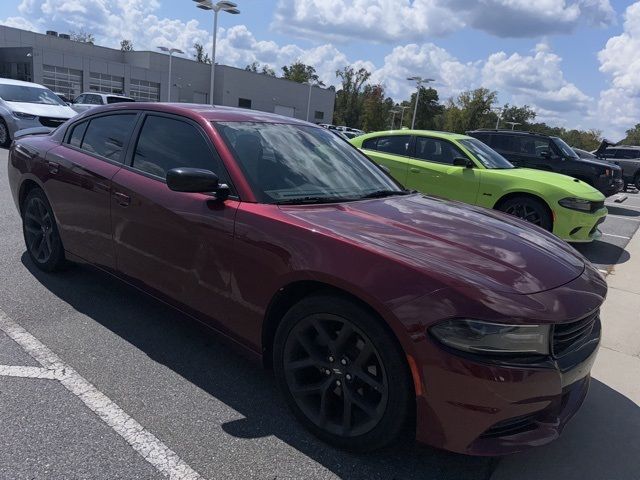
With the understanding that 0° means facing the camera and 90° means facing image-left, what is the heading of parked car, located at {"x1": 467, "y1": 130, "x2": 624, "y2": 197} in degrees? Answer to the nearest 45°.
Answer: approximately 315°

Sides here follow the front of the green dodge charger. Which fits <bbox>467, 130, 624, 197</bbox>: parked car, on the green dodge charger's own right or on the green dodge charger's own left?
on the green dodge charger's own left

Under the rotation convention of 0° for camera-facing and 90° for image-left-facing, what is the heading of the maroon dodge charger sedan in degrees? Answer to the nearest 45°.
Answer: approximately 315°

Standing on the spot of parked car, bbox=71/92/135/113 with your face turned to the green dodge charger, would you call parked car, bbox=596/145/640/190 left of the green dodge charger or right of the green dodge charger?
left

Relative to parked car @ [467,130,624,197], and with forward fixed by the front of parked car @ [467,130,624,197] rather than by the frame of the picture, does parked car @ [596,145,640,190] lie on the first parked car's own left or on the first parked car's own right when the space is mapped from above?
on the first parked car's own left

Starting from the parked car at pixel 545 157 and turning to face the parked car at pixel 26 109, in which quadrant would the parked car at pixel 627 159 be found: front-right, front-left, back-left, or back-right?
back-right
